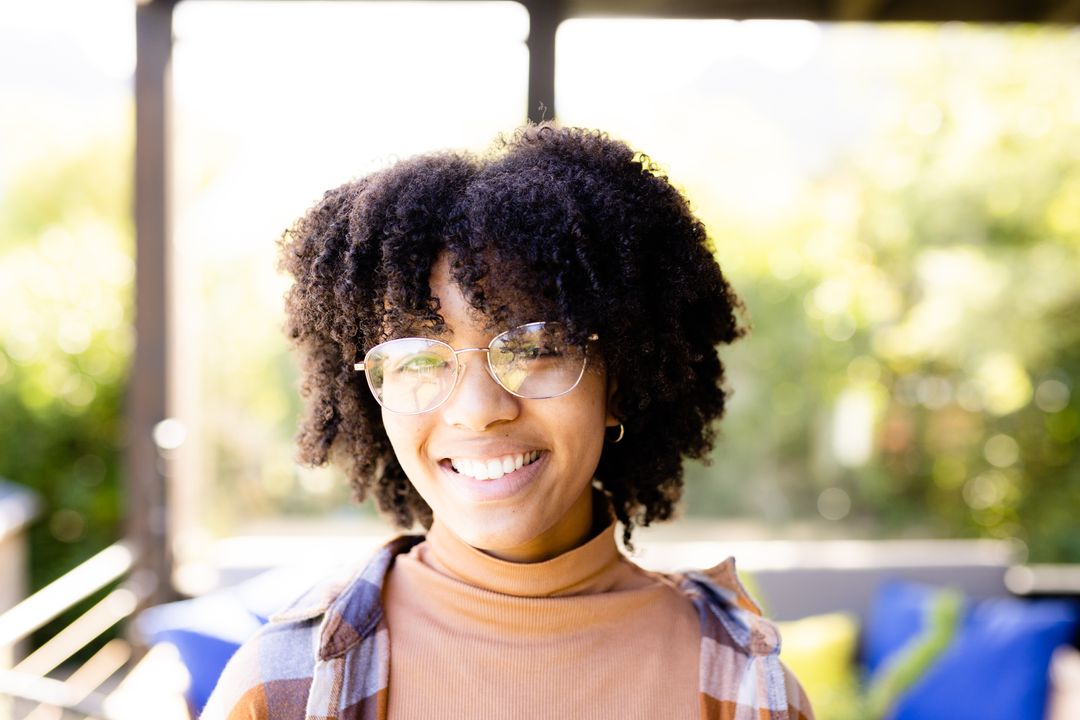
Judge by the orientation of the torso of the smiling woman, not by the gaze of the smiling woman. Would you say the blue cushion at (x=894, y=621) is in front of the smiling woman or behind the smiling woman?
behind

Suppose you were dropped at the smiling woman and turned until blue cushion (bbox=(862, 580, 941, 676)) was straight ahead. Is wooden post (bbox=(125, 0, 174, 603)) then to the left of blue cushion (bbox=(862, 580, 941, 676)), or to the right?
left

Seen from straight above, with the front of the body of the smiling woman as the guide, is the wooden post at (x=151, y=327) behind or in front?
behind

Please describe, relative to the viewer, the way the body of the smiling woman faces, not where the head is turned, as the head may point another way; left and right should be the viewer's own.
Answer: facing the viewer

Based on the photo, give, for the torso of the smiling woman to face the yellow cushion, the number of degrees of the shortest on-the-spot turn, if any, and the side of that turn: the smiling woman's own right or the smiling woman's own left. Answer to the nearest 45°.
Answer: approximately 135° to the smiling woman's own left

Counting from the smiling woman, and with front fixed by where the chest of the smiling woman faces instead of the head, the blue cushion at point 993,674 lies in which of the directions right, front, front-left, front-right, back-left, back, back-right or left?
back-left
